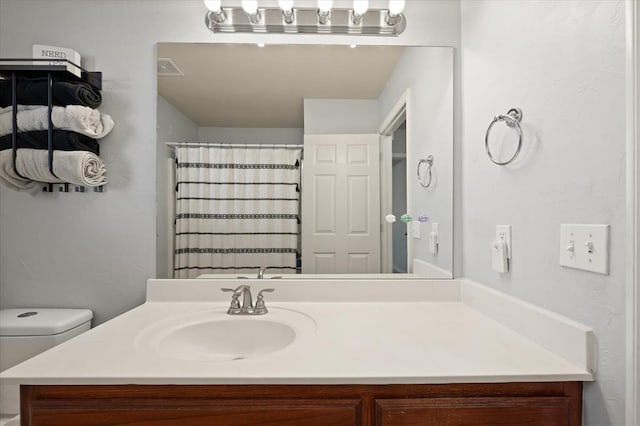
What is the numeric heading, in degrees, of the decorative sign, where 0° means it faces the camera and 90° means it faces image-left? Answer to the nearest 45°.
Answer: approximately 0°

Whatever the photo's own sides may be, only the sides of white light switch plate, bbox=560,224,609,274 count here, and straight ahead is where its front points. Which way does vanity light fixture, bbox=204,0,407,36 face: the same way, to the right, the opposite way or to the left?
to the left

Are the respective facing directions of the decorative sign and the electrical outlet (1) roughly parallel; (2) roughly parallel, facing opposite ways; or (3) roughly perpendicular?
roughly perpendicular

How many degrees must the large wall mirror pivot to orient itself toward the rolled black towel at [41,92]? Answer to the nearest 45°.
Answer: approximately 90° to its right

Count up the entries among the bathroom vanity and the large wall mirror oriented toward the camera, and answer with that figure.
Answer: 2

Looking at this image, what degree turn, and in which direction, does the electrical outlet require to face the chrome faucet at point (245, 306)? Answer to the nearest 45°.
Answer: approximately 45° to its right

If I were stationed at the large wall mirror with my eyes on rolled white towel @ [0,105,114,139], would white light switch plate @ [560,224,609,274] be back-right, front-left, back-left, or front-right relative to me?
back-left

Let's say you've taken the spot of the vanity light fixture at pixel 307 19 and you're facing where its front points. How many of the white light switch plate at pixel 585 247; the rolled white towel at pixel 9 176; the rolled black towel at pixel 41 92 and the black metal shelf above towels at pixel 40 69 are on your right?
3
